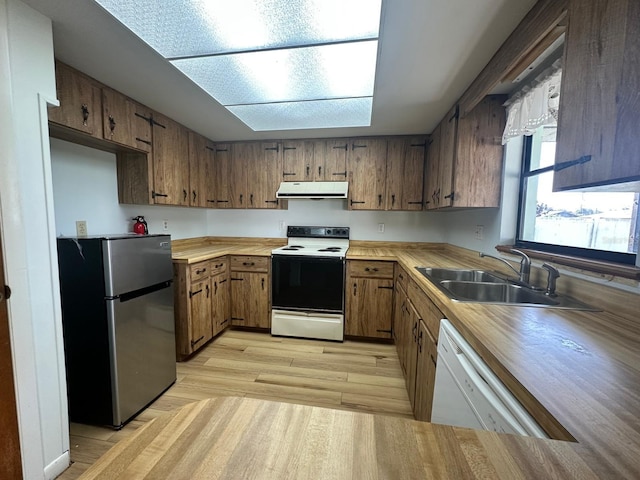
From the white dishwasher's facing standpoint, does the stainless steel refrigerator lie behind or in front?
in front

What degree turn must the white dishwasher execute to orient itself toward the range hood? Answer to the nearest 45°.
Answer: approximately 90° to its right

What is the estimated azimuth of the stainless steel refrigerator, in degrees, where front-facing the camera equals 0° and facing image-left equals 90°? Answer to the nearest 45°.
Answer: approximately 315°

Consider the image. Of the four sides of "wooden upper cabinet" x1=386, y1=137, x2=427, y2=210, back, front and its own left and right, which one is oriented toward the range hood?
right

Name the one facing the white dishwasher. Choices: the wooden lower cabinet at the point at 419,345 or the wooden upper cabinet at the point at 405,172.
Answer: the wooden upper cabinet

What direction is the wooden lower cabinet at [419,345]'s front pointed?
to the viewer's left

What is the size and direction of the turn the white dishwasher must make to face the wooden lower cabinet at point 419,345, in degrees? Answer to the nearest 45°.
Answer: approximately 90° to its right

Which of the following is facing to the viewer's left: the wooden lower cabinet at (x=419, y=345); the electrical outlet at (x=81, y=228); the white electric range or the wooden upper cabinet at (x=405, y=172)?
the wooden lower cabinet

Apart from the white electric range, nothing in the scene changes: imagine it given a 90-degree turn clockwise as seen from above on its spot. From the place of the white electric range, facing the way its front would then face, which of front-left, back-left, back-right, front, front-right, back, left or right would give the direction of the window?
back-left

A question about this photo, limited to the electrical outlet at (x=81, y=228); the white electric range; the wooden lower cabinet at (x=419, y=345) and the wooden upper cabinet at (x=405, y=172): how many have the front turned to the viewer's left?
1

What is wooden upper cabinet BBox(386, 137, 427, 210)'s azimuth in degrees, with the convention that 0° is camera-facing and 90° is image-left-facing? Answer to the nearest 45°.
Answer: approximately 0°
